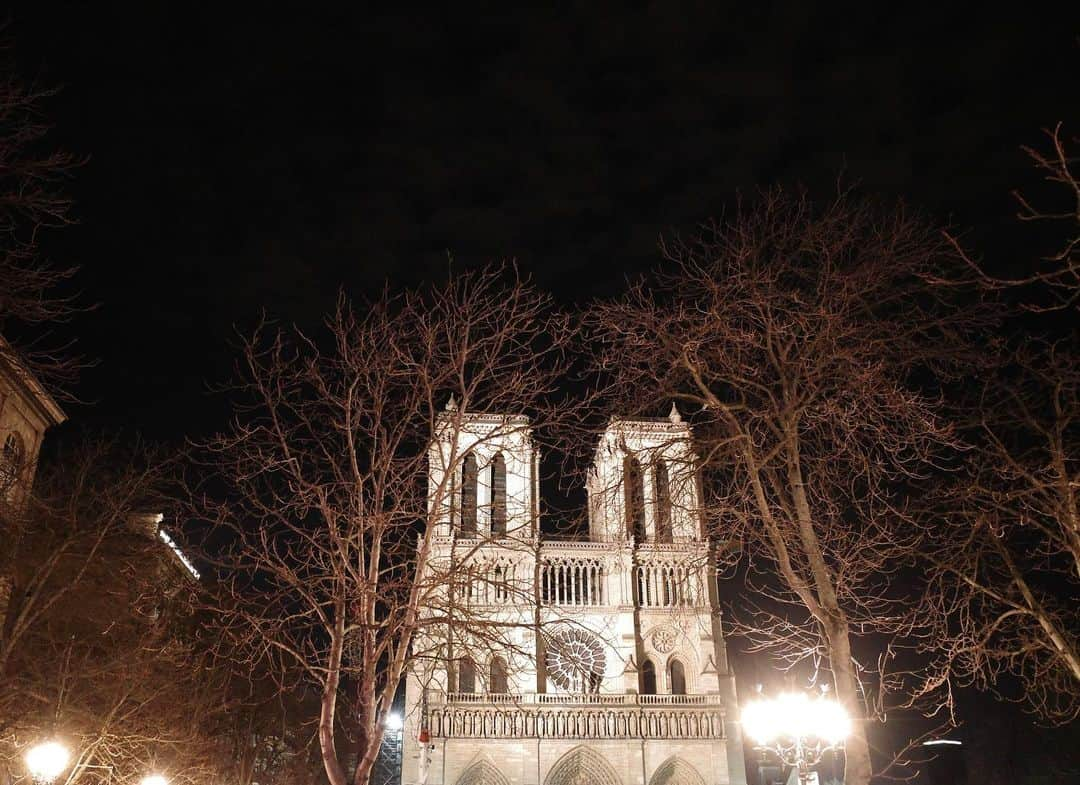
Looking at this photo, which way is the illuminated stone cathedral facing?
toward the camera

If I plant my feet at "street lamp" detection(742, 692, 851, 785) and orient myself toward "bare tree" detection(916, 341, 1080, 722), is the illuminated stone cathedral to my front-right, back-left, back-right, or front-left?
back-left

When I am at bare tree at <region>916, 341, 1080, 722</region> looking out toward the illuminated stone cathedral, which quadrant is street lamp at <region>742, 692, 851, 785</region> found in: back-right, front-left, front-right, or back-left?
front-left

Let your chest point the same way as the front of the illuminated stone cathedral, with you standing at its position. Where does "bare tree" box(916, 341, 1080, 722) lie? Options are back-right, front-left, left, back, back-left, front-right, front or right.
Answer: front

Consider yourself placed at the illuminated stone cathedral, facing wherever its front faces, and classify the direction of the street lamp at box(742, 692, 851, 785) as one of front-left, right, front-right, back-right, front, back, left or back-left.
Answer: front
